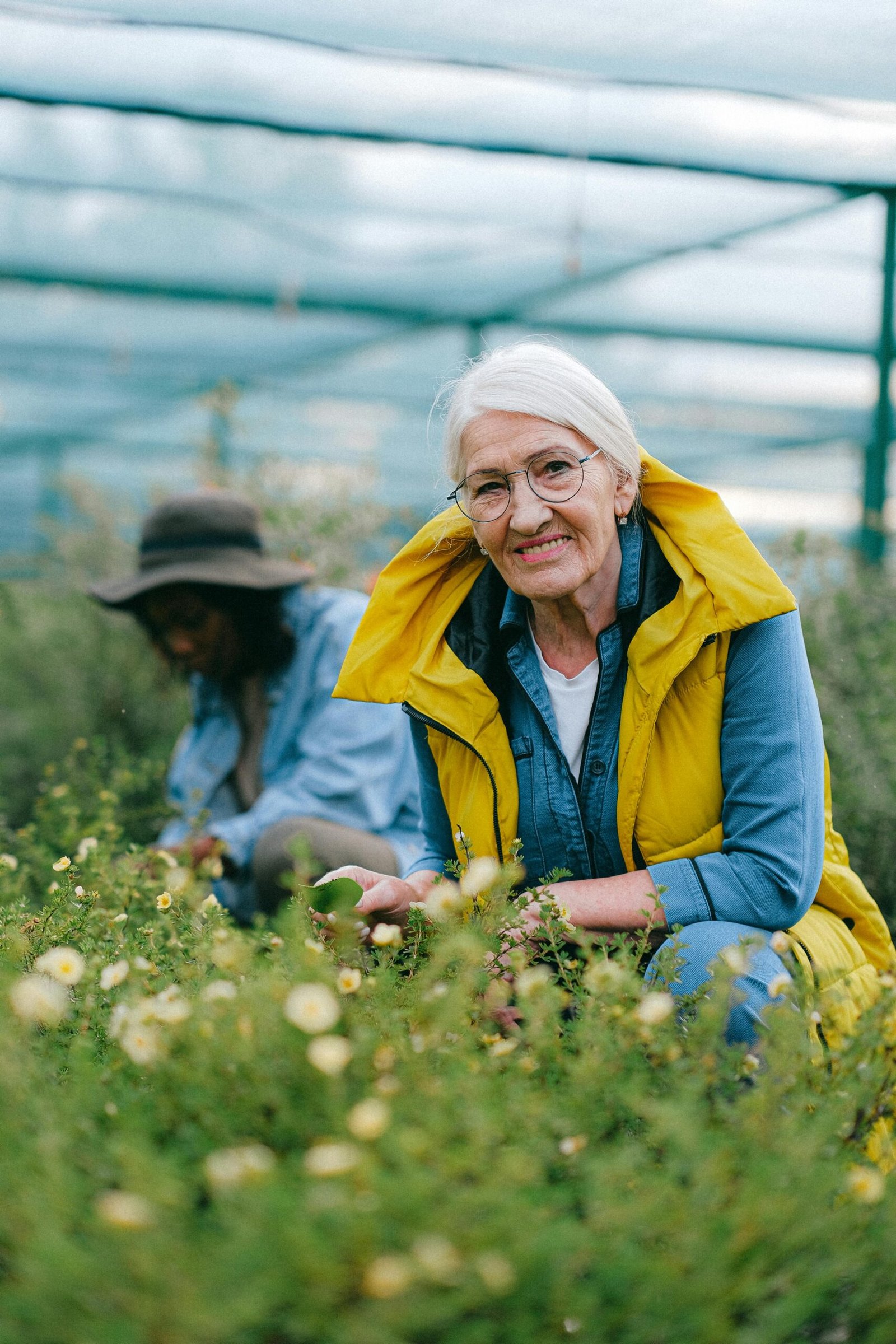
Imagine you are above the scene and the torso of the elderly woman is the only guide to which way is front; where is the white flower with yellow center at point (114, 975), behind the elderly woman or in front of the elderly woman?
in front

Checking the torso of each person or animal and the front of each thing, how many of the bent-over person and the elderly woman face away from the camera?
0

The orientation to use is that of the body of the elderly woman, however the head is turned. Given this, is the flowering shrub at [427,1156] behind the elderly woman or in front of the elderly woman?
in front

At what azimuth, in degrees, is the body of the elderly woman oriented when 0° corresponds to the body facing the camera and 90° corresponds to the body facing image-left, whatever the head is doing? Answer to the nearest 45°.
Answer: approximately 45°

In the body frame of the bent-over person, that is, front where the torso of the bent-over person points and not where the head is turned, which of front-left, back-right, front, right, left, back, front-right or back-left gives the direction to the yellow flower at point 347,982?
front-left

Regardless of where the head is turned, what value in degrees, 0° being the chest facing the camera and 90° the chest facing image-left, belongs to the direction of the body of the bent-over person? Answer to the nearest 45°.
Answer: approximately 45°

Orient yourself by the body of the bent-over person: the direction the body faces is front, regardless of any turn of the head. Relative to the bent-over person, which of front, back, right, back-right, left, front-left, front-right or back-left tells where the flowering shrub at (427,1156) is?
front-left

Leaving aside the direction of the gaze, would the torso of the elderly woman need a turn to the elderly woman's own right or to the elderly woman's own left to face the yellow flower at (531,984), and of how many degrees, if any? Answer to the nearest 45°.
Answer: approximately 45° to the elderly woman's own left

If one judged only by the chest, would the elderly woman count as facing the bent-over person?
no

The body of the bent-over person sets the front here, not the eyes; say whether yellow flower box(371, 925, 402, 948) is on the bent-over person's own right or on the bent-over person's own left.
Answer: on the bent-over person's own left
